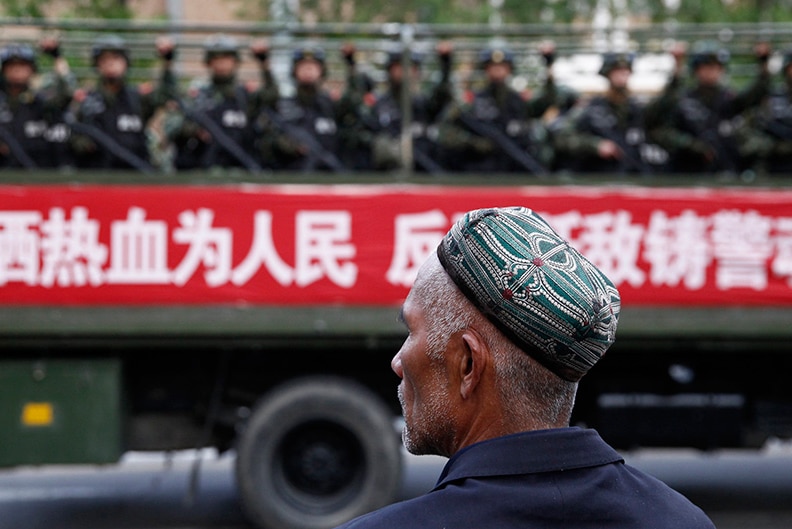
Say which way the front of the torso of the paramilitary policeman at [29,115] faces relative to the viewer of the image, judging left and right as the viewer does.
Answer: facing the viewer

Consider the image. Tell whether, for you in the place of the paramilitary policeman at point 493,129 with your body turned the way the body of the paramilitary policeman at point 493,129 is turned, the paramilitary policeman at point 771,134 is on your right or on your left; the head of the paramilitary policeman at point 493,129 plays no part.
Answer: on your left

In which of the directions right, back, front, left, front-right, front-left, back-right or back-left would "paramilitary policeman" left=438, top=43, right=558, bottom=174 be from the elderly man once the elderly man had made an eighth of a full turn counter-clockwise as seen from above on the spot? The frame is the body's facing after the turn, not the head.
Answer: right

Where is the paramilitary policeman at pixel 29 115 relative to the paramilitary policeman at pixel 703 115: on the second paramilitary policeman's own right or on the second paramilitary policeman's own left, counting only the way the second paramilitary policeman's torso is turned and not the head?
on the second paramilitary policeman's own right

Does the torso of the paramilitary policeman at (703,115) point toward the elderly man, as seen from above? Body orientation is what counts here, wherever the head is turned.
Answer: yes

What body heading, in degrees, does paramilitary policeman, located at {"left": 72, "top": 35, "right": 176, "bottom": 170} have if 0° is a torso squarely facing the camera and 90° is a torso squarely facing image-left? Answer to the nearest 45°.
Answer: approximately 0°

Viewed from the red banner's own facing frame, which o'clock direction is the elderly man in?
The elderly man is roughly at 12 o'clock from the red banner.

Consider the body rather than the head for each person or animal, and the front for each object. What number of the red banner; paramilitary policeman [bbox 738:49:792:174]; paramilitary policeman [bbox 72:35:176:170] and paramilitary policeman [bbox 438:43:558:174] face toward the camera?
4

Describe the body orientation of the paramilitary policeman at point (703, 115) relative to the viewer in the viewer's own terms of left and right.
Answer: facing the viewer

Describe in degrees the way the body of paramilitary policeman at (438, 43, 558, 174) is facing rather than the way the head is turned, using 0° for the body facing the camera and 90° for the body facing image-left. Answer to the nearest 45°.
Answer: approximately 0°

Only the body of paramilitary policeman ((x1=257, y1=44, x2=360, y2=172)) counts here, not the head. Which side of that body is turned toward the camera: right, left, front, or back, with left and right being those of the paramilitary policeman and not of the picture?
front
